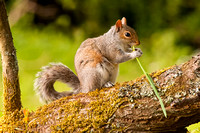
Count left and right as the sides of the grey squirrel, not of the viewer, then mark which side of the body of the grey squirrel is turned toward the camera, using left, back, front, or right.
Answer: right

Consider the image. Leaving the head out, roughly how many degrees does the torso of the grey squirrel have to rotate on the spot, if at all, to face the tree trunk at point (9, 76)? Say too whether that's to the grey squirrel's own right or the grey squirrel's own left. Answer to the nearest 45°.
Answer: approximately 135° to the grey squirrel's own right
